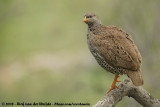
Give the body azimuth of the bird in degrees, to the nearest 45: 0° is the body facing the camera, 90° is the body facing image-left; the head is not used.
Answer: approximately 90°
